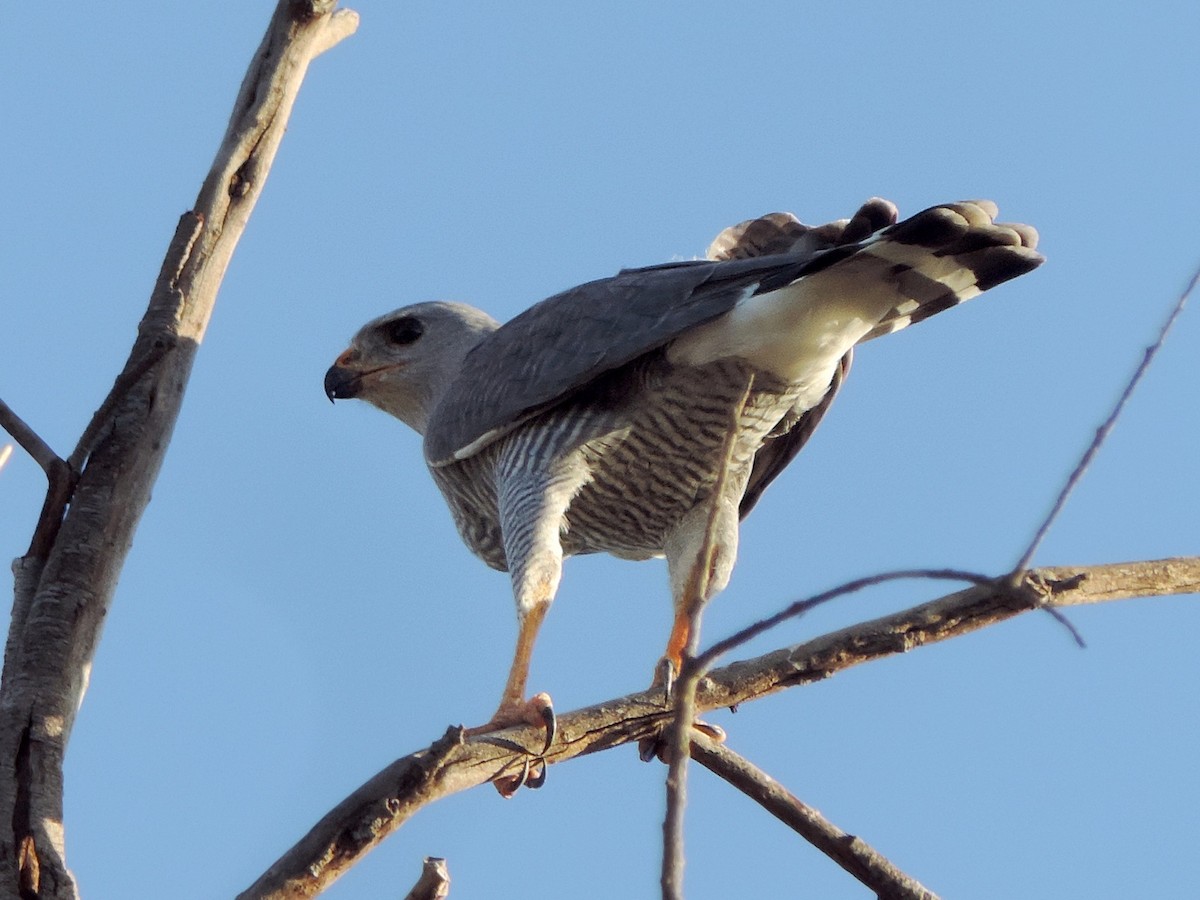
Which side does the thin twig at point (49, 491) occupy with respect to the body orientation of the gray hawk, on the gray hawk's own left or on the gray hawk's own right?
on the gray hawk's own left

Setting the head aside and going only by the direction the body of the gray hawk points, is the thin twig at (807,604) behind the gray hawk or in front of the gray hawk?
behind

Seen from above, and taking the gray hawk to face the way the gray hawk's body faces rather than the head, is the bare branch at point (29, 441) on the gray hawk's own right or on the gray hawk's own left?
on the gray hawk's own left

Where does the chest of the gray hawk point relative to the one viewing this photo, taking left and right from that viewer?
facing away from the viewer and to the left of the viewer
